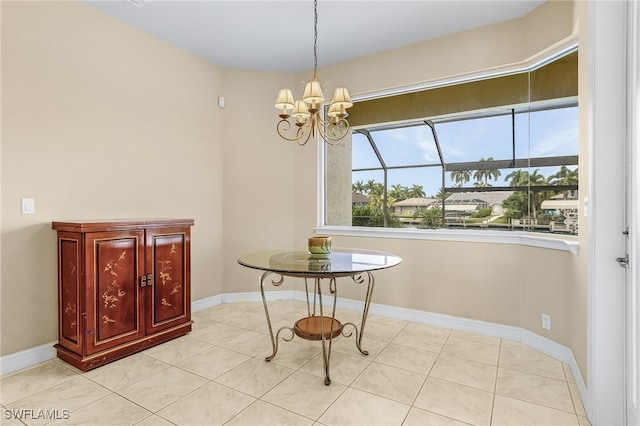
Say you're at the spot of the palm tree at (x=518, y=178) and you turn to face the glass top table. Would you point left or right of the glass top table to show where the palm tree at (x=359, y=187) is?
right

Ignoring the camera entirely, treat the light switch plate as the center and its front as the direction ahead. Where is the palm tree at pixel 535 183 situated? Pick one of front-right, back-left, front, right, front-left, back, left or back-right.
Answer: front-left

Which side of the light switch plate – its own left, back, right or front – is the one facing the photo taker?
front

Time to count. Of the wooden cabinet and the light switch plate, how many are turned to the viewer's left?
0

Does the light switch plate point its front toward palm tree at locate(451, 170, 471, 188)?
no

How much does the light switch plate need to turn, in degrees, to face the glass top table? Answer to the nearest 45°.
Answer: approximately 45° to its left

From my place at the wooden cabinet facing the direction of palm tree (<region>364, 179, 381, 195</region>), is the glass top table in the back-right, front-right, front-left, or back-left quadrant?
front-right

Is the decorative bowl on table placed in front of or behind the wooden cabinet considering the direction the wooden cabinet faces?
in front

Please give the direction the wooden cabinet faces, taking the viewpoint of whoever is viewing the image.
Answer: facing the viewer and to the right of the viewer

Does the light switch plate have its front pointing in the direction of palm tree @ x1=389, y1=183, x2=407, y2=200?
no
